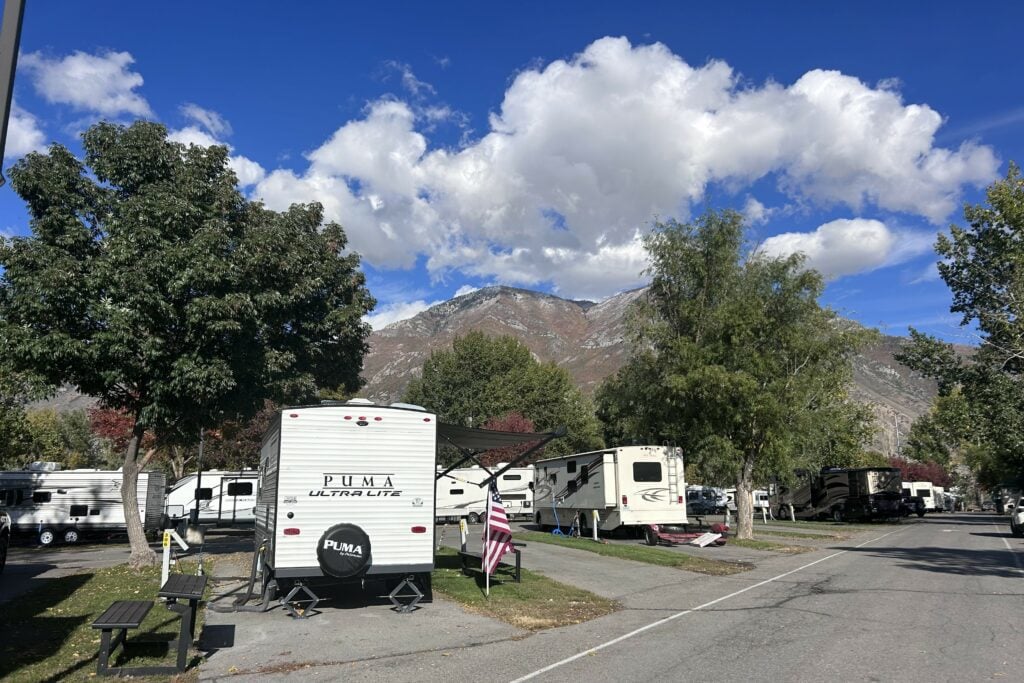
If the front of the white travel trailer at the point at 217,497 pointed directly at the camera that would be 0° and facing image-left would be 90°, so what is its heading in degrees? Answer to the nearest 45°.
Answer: approximately 90°

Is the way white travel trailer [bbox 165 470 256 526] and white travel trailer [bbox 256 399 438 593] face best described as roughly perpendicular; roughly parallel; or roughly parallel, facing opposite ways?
roughly perpendicular

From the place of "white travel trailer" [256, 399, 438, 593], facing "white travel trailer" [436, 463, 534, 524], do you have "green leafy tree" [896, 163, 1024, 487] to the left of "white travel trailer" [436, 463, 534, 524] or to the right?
right

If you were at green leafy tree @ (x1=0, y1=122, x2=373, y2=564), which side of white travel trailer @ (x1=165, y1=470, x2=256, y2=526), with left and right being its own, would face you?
left

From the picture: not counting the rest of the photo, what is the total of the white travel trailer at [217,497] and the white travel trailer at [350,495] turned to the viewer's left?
1

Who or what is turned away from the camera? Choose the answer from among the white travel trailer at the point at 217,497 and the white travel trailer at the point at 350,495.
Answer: the white travel trailer at the point at 350,495

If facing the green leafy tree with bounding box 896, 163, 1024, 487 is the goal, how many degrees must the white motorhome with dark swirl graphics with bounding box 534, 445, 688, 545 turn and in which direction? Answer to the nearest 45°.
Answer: approximately 135° to its right

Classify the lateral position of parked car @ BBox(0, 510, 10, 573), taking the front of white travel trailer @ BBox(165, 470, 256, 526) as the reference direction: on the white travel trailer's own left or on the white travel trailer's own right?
on the white travel trailer's own left

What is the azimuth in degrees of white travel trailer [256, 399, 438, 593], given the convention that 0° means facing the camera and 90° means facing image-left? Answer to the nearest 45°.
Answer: approximately 180°
